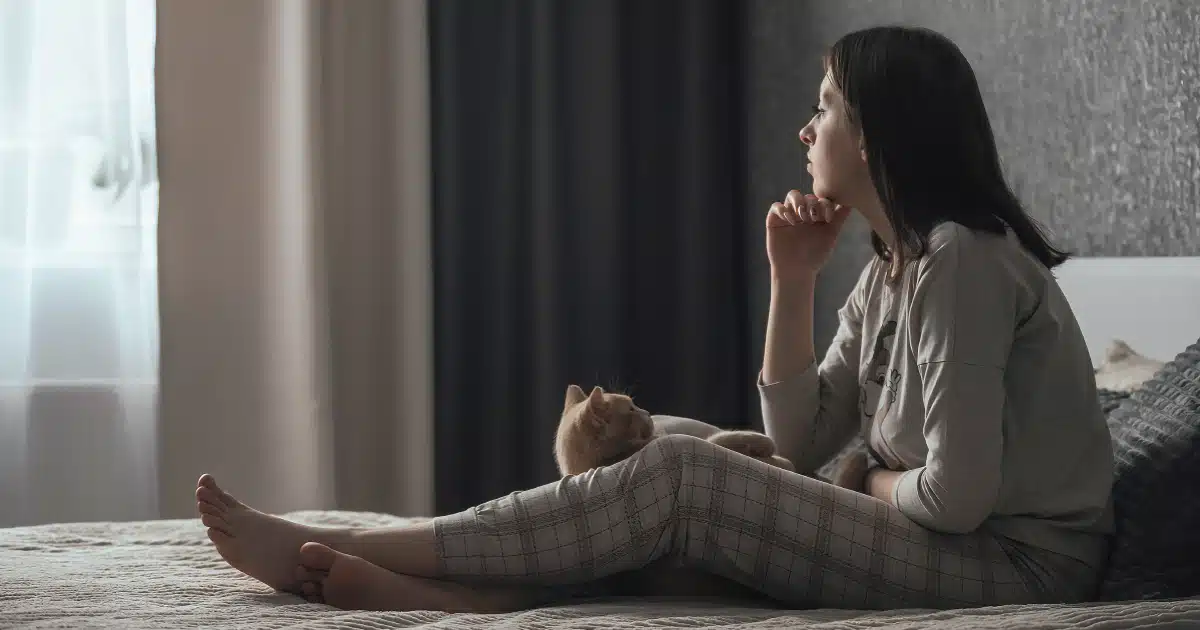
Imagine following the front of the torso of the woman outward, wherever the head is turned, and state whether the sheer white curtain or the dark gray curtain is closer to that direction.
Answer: the sheer white curtain

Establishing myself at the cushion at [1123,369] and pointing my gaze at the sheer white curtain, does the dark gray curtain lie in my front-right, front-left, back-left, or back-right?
front-right

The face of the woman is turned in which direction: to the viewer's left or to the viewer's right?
to the viewer's left

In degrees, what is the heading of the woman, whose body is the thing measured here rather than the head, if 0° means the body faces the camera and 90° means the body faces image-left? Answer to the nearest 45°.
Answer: approximately 90°

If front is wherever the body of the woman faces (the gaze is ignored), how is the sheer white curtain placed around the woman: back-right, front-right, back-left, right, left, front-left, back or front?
front-right

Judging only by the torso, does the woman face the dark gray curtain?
no
